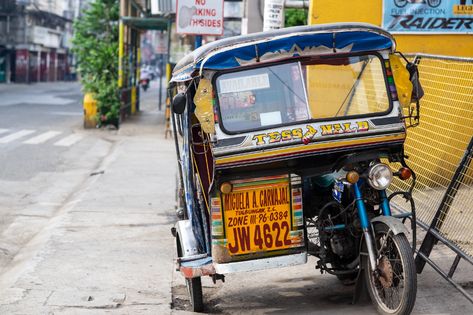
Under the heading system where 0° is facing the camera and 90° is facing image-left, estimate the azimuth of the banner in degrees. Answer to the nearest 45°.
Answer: approximately 0°

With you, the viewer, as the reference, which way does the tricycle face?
facing the viewer and to the right of the viewer

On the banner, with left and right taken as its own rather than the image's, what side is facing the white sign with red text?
right

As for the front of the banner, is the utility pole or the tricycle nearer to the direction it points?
the tricycle

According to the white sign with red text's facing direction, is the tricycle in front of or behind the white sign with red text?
in front

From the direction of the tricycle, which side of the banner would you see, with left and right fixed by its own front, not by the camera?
front

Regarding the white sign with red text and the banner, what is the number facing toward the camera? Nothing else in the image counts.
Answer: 2

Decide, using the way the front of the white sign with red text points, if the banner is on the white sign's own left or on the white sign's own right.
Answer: on the white sign's own left

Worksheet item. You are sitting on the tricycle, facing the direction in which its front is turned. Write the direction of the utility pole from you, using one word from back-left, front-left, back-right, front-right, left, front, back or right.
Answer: back-left

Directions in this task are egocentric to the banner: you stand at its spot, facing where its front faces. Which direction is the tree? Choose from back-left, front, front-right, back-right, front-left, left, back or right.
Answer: back-right

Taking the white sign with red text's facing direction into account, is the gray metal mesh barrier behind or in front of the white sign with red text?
in front
